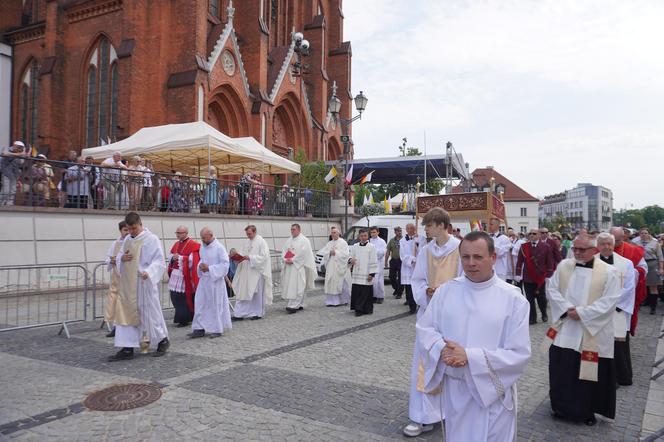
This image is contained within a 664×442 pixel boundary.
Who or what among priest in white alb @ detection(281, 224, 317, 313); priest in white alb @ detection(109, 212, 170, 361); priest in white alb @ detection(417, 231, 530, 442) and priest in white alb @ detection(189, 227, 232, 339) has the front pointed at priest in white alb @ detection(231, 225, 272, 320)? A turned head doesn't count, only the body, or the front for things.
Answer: priest in white alb @ detection(281, 224, 317, 313)

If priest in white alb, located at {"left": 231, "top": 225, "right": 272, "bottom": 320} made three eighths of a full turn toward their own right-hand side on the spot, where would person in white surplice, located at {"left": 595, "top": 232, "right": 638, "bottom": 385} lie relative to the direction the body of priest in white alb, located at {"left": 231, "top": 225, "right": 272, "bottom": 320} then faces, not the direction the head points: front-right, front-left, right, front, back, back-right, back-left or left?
back-right

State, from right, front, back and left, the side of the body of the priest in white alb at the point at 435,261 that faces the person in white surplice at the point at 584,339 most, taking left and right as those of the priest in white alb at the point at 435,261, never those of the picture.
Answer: left

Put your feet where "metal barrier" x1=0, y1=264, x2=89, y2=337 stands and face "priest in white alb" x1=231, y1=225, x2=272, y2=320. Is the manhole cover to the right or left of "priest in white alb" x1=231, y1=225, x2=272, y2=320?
right

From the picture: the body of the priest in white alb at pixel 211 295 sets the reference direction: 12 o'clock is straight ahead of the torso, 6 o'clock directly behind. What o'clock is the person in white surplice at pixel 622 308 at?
the person in white surplice at pixel 622 308 is roughly at 9 o'clock from the priest in white alb at pixel 211 295.

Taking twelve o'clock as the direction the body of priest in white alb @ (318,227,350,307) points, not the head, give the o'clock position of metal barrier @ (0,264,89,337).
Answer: The metal barrier is roughly at 1 o'clock from the priest in white alb.

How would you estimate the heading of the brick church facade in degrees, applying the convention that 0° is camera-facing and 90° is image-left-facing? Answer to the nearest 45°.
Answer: approximately 315°

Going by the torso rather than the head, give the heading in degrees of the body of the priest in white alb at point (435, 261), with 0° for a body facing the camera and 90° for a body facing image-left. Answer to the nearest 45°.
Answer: approximately 45°
